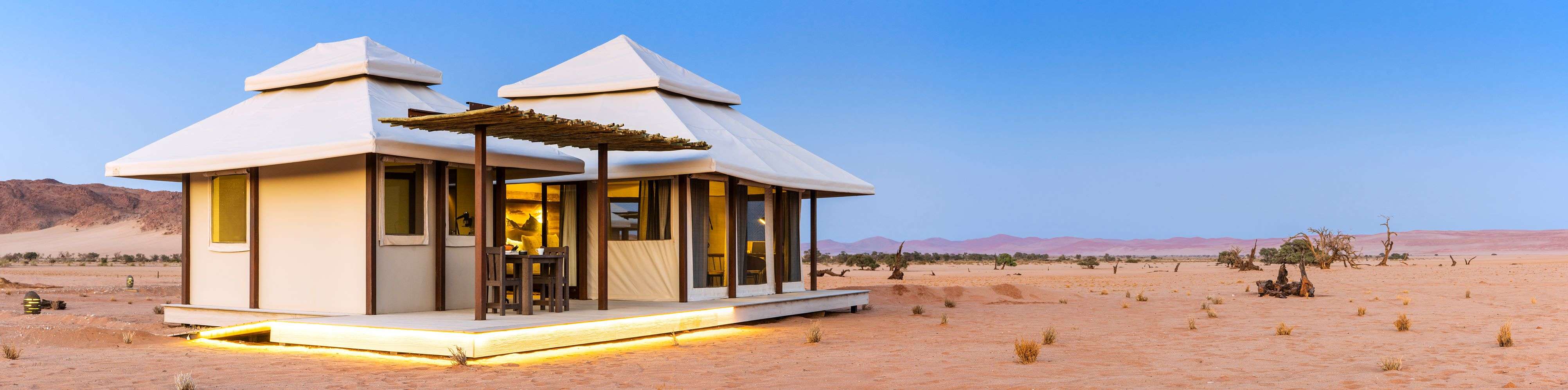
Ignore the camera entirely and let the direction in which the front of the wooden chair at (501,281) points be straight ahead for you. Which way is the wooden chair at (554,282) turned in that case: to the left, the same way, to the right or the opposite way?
the opposite way

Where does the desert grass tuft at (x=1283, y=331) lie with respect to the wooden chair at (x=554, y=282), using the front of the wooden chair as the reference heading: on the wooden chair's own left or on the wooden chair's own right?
on the wooden chair's own left

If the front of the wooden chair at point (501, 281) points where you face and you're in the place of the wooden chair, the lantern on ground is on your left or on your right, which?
on your left

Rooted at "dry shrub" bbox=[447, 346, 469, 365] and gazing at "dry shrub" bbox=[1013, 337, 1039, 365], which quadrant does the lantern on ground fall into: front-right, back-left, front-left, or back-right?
back-left

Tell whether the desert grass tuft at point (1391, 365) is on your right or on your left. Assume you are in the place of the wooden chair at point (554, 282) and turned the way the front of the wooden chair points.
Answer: on your left

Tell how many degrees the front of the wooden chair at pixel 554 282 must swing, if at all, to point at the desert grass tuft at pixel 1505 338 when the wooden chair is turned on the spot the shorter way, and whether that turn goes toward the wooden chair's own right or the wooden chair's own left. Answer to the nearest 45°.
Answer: approximately 135° to the wooden chair's own left

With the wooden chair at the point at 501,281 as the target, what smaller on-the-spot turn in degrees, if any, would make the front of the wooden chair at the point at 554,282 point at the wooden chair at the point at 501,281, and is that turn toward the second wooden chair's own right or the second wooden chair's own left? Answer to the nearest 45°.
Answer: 0° — it already faces it

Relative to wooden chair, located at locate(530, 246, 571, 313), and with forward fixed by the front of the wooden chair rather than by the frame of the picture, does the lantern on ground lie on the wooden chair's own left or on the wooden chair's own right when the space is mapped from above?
on the wooden chair's own right

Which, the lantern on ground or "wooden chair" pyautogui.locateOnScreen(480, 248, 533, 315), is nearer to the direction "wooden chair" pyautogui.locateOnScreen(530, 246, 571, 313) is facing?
the wooden chair

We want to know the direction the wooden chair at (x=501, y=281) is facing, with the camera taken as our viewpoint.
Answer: facing away from the viewer and to the right of the viewer
